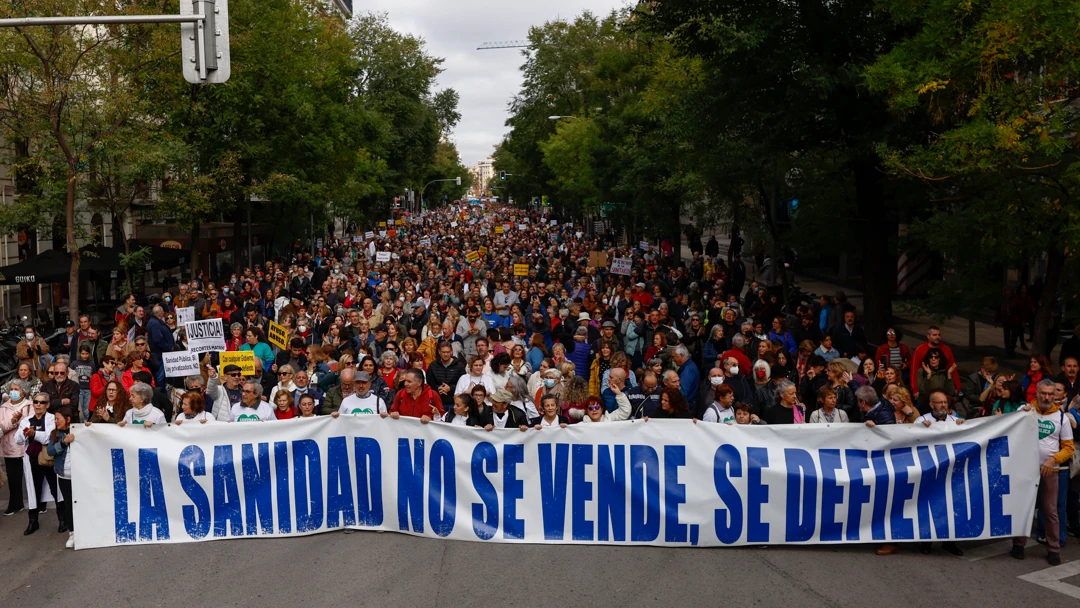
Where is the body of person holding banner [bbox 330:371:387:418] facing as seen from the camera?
toward the camera

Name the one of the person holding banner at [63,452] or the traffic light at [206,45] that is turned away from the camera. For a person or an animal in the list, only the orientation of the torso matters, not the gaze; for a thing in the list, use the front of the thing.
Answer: the traffic light

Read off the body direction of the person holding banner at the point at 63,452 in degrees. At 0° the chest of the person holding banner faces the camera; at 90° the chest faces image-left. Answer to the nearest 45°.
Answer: approximately 315°

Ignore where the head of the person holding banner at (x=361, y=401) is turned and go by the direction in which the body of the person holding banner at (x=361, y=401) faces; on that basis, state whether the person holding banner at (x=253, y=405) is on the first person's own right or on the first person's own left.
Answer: on the first person's own right

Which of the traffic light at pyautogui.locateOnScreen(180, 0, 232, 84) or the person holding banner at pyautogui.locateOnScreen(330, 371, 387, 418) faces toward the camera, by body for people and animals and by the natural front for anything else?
the person holding banner

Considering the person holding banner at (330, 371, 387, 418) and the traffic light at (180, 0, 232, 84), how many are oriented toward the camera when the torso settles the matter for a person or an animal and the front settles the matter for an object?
1

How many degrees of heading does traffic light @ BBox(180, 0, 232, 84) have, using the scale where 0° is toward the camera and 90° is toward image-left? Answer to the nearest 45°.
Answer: approximately 180°

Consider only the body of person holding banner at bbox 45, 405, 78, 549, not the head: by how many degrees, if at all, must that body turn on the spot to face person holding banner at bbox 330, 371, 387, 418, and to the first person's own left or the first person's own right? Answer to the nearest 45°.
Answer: approximately 45° to the first person's own left

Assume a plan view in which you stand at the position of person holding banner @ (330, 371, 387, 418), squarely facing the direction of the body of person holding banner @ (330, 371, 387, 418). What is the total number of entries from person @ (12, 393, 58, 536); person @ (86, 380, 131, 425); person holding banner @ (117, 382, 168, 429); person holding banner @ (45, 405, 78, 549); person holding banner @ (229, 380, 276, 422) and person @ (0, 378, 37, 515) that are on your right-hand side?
6

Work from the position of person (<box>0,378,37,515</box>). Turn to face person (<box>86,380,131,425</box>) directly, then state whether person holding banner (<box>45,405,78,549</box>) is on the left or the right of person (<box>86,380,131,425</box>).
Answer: right

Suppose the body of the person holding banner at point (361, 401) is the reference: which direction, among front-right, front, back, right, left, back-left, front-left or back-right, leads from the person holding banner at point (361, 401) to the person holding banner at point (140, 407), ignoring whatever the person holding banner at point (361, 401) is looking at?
right

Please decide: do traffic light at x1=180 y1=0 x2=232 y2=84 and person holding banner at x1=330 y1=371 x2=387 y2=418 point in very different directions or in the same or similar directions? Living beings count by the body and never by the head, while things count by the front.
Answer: very different directions
